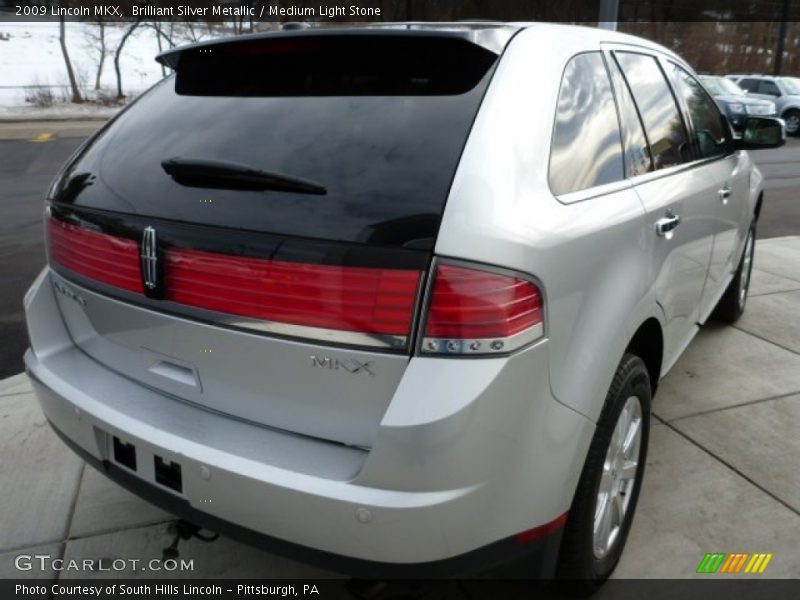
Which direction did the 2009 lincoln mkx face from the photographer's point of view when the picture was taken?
facing away from the viewer and to the right of the viewer

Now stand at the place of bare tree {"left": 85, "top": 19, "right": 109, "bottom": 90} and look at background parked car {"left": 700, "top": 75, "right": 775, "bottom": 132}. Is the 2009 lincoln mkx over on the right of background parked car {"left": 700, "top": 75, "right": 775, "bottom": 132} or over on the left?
right

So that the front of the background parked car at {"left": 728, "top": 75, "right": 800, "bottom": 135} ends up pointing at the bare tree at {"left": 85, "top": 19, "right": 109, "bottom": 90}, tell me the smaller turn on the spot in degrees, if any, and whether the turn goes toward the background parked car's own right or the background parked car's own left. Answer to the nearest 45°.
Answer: approximately 135° to the background parked car's own right

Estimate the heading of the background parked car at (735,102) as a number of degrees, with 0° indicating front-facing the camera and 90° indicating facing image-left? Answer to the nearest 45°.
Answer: approximately 315°

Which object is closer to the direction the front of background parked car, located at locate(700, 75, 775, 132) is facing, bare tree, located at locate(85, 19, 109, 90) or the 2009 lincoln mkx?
the 2009 lincoln mkx

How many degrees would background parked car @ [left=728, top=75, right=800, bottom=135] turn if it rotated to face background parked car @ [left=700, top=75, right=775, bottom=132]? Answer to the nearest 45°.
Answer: approximately 45° to its right

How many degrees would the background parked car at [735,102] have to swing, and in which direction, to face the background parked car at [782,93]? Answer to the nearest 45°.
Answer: approximately 135° to its left

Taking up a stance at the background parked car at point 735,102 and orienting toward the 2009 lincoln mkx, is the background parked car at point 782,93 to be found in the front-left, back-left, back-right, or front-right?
back-left

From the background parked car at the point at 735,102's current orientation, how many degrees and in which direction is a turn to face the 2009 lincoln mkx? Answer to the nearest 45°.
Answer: approximately 45° to its right

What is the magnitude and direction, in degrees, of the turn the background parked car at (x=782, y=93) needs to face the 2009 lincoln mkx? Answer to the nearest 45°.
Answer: approximately 45° to its right
